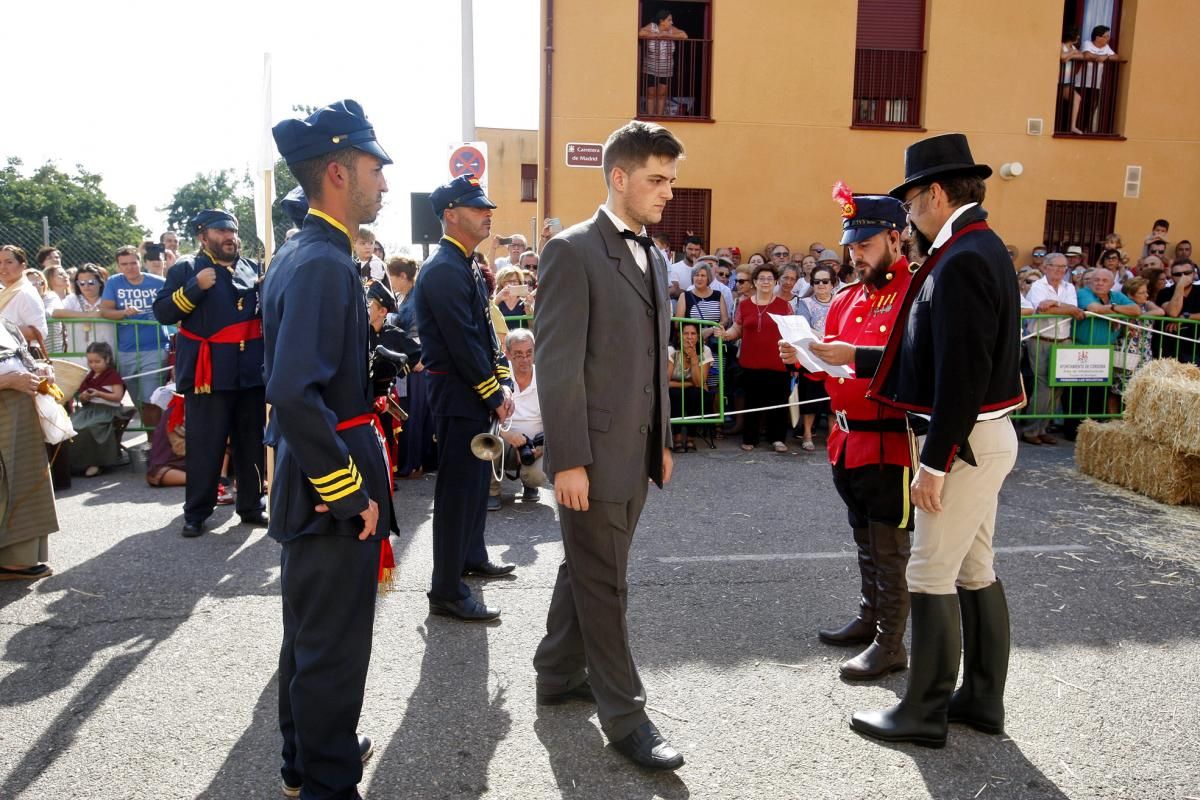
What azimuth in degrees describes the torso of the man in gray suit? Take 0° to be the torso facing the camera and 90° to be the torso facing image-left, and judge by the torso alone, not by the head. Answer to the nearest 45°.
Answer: approximately 315°

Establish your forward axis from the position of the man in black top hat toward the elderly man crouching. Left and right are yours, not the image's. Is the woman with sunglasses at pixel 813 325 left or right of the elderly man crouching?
right

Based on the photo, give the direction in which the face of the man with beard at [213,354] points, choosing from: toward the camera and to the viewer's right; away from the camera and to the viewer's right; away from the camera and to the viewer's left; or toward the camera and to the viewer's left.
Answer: toward the camera and to the viewer's right

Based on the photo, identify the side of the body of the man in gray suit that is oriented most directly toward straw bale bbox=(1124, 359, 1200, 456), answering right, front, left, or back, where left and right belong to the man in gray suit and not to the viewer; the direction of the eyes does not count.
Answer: left

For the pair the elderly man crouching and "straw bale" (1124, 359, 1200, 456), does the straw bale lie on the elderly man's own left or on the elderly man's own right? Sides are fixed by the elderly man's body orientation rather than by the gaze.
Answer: on the elderly man's own left

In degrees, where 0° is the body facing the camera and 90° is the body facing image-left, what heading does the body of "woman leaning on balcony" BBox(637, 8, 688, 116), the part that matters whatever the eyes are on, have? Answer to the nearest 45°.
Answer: approximately 0°

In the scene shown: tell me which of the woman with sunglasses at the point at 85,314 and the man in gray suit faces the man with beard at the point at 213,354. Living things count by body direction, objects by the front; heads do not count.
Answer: the woman with sunglasses

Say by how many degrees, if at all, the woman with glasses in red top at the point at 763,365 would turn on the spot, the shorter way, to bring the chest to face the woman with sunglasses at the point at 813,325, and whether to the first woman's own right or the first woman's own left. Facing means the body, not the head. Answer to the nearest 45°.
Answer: approximately 135° to the first woman's own left

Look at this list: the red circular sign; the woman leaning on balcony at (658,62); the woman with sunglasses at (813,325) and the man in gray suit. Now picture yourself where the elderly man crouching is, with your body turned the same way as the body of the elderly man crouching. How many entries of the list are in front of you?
1

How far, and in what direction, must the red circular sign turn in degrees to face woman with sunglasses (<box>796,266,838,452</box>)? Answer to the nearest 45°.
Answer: approximately 90° to its left
